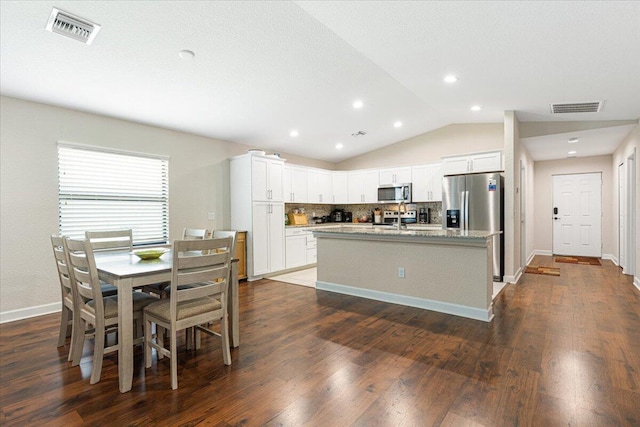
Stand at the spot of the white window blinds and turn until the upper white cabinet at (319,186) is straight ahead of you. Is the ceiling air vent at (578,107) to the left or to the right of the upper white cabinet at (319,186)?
right

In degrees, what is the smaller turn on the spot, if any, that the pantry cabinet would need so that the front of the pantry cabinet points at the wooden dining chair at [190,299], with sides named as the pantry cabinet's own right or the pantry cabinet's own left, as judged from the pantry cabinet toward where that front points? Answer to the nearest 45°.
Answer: approximately 45° to the pantry cabinet's own right

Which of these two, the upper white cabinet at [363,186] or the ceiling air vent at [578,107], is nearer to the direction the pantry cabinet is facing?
the ceiling air vent

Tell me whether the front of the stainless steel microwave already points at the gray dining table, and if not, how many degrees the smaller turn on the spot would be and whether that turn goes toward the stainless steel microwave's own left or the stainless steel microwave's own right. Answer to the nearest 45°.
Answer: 0° — it already faces it

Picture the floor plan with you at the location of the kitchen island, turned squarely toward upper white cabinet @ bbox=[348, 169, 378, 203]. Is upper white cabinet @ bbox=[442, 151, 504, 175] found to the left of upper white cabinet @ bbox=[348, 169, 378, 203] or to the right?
right

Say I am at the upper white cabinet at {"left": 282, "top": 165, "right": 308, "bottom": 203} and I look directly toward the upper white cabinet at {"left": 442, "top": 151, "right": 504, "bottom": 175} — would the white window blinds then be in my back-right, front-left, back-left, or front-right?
back-right

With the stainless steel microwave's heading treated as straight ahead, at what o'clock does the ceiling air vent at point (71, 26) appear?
The ceiling air vent is roughly at 1 o'clock from the stainless steel microwave.

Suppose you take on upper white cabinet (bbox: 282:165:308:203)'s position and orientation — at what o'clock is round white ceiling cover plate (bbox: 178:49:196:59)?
The round white ceiling cover plate is roughly at 2 o'clock from the upper white cabinet.

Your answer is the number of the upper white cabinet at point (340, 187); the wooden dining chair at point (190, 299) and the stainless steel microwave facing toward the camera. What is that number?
2

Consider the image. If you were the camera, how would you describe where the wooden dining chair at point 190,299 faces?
facing away from the viewer and to the left of the viewer
